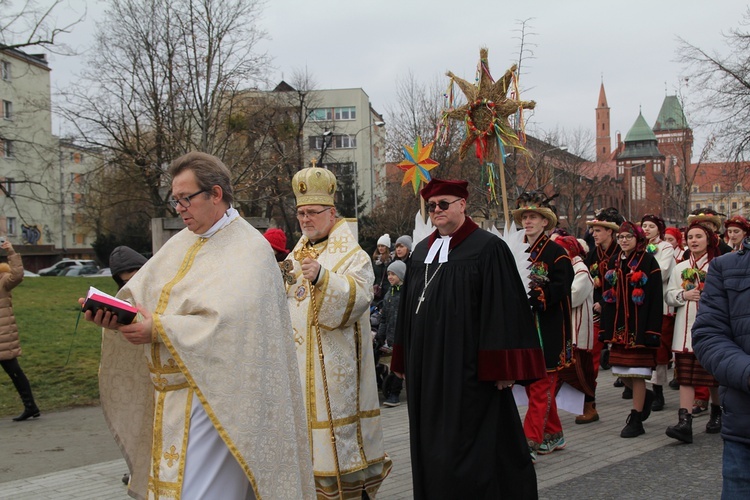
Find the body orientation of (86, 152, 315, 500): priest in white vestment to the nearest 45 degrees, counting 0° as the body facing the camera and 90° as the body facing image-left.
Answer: approximately 45°

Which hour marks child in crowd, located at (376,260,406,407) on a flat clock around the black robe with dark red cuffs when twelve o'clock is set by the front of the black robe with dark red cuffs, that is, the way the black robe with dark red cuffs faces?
The child in crowd is roughly at 4 o'clock from the black robe with dark red cuffs.

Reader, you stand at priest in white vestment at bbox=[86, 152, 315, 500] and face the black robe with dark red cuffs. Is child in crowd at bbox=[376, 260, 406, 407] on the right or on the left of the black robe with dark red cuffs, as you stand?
left

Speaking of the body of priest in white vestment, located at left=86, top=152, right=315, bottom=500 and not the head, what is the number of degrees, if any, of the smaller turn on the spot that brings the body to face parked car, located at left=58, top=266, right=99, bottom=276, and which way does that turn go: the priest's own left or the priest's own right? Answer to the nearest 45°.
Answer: approximately 135° to the priest's own right

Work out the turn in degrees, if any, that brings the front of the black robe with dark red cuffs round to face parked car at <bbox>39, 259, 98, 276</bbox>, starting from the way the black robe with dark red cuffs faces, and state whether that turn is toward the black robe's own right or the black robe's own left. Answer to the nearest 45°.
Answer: approximately 90° to the black robe's own right

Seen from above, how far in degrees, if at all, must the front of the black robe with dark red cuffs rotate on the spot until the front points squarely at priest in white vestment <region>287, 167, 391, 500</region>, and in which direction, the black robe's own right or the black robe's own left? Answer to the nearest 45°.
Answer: approximately 90° to the black robe's own right

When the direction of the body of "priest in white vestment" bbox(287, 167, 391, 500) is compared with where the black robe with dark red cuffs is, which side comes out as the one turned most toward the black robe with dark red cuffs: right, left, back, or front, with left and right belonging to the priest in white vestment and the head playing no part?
left

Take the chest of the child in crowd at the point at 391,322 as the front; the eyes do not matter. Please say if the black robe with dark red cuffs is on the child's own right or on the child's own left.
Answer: on the child's own left

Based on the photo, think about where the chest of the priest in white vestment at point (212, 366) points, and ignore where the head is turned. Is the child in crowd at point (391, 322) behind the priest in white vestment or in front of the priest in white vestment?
behind
